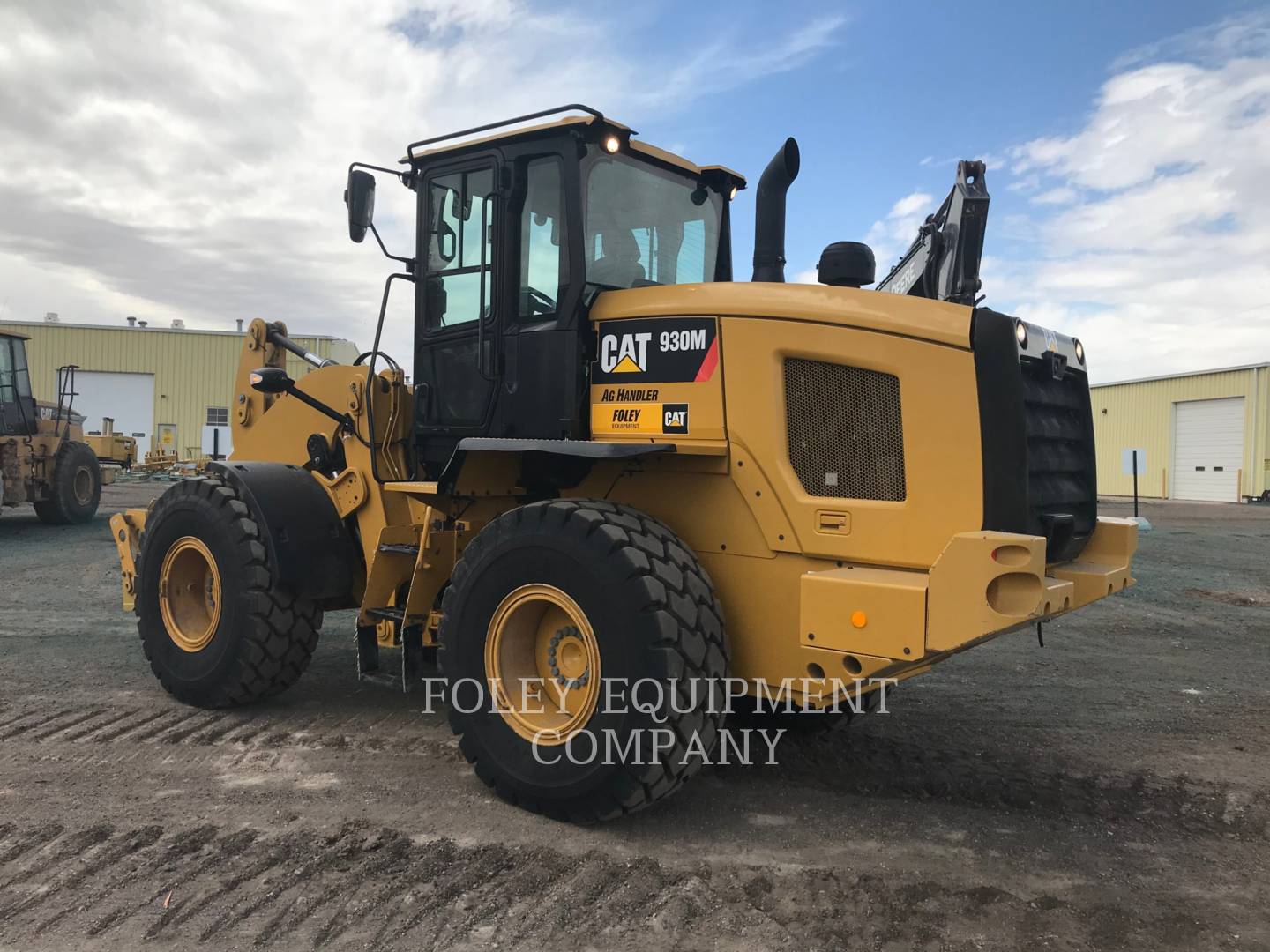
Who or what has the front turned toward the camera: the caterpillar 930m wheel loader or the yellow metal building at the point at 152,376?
the yellow metal building

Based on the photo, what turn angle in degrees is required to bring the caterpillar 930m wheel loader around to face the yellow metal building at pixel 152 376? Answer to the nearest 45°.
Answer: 0° — it already faces it

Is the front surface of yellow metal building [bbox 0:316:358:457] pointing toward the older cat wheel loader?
yes

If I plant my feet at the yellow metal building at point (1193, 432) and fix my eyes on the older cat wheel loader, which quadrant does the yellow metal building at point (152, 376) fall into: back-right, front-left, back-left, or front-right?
front-right

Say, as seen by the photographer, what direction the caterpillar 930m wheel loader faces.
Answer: facing away from the viewer and to the left of the viewer

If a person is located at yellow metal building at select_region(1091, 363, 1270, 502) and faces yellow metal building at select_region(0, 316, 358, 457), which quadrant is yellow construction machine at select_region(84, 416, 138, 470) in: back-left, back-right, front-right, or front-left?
front-left

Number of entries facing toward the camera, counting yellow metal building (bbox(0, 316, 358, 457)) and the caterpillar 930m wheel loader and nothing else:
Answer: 1

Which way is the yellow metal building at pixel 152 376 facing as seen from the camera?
toward the camera

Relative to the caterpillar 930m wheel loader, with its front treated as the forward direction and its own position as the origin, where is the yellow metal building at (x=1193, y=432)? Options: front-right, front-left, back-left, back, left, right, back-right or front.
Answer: right

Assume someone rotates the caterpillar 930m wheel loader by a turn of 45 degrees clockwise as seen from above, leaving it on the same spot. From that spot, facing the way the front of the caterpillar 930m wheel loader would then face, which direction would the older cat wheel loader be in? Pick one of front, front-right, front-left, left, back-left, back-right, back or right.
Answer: front-left

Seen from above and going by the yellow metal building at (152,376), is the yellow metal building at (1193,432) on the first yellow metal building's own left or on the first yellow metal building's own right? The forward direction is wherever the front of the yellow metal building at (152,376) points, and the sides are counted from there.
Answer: on the first yellow metal building's own left

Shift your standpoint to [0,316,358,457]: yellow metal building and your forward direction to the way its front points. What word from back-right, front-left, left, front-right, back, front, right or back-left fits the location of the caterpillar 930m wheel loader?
front

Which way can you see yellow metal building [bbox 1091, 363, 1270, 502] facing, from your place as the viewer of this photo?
facing the viewer and to the left of the viewer
